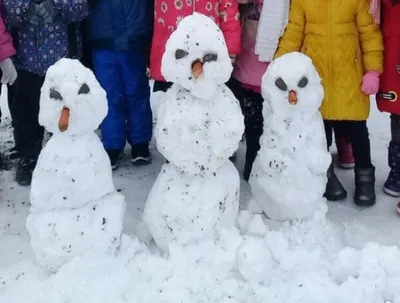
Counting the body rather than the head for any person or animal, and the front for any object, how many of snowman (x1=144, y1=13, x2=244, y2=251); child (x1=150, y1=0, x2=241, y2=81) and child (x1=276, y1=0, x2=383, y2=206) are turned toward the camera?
3

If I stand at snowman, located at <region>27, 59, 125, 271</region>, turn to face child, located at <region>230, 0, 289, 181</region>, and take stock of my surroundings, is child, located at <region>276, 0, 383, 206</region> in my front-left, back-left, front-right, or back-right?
front-right

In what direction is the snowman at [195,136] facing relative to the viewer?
toward the camera

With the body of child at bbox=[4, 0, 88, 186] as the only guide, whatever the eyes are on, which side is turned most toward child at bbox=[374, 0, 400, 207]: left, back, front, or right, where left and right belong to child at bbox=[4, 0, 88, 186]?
left

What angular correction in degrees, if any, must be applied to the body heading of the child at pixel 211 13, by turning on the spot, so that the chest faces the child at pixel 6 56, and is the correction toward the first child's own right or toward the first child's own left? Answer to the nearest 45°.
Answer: approximately 90° to the first child's own right

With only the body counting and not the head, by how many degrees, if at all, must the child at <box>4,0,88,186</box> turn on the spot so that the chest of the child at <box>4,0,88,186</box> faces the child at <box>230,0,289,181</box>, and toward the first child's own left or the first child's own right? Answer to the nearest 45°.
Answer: approximately 90° to the first child's own left

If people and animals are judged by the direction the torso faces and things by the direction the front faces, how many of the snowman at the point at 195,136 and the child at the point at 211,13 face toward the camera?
2

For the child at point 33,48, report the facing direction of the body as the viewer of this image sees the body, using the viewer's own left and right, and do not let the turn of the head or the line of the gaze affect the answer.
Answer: facing the viewer

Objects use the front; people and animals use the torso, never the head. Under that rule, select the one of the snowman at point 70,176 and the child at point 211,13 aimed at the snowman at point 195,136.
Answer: the child

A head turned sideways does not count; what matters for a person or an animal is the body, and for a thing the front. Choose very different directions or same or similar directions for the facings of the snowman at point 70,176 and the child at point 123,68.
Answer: same or similar directions

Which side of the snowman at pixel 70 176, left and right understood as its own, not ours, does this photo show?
front

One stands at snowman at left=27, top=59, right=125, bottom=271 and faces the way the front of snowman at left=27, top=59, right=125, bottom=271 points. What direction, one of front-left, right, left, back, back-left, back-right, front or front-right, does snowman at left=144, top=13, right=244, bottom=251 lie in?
left

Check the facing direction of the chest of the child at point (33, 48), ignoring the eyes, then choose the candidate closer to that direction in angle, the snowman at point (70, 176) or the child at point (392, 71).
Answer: the snowman

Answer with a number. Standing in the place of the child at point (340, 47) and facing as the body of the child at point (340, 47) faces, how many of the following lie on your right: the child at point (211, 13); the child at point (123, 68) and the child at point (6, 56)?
3

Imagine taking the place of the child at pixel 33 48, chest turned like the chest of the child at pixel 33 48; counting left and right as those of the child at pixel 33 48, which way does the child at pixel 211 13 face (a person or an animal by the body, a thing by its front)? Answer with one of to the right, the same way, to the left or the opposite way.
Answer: the same way

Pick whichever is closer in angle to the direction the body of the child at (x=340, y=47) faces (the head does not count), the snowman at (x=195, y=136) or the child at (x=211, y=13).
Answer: the snowman
